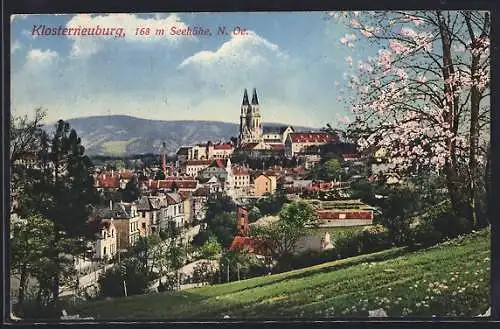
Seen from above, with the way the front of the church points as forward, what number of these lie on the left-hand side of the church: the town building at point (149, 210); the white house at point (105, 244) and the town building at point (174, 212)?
0

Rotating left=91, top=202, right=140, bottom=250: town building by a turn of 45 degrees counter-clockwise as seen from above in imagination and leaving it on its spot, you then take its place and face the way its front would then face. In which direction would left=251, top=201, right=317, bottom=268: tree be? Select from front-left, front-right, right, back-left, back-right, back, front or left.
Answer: front

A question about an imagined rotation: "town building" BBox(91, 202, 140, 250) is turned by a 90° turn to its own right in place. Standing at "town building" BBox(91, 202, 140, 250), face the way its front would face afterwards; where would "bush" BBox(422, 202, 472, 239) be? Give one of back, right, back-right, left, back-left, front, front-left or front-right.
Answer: back-left

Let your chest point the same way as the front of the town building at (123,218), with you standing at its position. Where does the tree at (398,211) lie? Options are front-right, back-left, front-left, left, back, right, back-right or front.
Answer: front-left

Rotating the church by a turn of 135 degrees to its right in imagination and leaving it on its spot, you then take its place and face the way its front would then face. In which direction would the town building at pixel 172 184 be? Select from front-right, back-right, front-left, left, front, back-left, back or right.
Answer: left

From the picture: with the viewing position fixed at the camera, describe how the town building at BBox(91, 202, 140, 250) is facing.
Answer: facing the viewer and to the right of the viewer

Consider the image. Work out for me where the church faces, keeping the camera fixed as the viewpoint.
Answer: facing the viewer and to the left of the viewer

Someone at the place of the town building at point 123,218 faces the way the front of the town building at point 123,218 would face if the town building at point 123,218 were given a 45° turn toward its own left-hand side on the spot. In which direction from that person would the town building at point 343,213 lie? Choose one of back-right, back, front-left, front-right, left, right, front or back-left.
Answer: front
